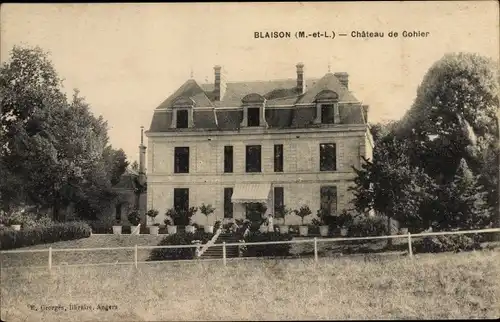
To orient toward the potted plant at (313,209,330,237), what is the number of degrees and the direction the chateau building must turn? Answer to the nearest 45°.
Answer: approximately 45° to its left

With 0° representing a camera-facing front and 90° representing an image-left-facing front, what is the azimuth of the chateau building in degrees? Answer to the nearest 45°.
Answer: approximately 0°

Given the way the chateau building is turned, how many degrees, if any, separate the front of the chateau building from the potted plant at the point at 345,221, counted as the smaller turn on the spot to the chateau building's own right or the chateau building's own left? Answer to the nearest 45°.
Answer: approximately 45° to the chateau building's own left

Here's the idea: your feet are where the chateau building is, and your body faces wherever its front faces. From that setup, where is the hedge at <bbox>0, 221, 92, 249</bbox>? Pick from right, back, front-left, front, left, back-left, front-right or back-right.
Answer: front-right

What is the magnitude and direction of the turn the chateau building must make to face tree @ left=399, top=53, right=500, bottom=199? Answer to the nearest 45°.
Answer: approximately 45° to its left

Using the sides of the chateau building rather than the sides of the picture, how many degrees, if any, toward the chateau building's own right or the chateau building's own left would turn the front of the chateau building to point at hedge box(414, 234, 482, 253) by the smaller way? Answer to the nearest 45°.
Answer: approximately 45° to the chateau building's own left

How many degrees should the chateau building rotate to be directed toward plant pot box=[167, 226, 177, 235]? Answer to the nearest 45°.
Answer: approximately 45° to its right

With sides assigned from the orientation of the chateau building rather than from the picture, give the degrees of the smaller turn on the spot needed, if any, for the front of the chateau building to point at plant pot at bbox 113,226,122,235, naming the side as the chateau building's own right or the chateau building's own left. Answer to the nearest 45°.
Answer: approximately 45° to the chateau building's own right

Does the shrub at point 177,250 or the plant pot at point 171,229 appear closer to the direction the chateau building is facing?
the shrub
